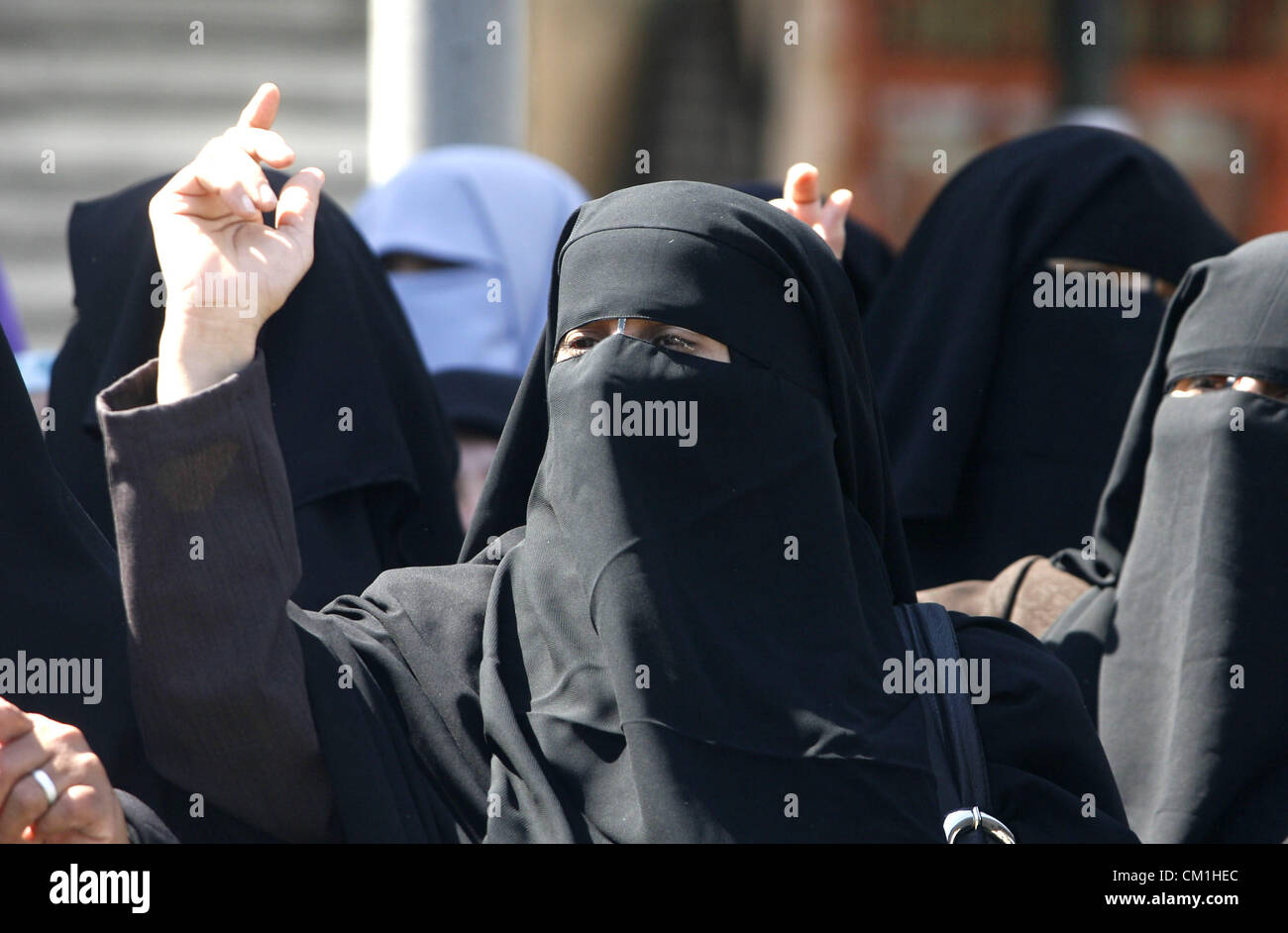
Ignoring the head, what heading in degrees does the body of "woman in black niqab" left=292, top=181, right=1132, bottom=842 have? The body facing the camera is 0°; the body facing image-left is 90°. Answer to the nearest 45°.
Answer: approximately 45°

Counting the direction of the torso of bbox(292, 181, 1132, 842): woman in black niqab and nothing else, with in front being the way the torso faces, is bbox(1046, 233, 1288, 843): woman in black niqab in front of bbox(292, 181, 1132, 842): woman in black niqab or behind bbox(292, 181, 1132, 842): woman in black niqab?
behind

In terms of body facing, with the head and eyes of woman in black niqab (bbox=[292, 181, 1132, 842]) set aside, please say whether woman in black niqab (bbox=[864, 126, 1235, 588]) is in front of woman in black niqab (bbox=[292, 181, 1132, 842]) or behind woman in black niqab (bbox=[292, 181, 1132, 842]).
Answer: behind
